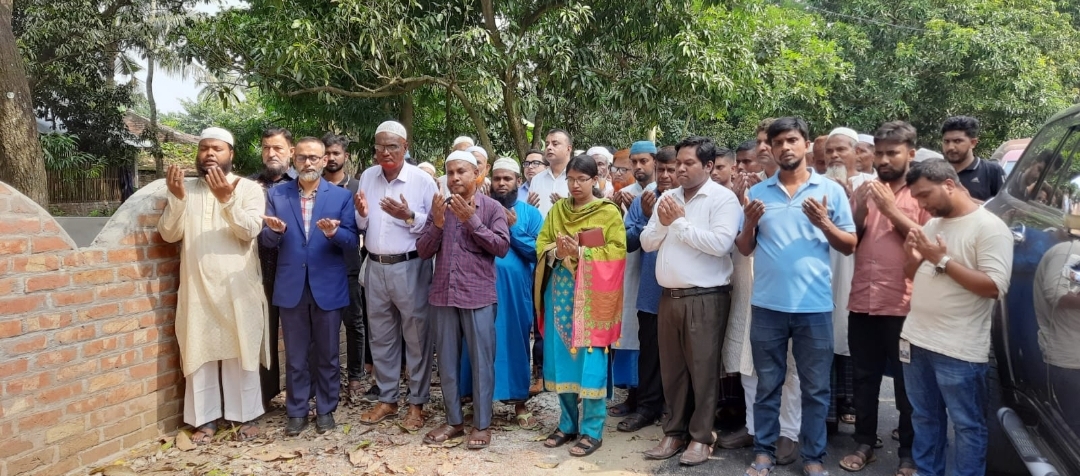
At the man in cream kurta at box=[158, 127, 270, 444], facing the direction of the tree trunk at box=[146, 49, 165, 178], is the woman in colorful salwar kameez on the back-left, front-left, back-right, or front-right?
back-right

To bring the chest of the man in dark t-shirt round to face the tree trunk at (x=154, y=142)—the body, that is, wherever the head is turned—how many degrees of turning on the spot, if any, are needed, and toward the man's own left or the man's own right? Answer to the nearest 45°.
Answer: approximately 45° to the man's own right

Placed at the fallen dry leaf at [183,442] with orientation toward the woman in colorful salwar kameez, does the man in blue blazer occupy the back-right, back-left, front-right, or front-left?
front-left

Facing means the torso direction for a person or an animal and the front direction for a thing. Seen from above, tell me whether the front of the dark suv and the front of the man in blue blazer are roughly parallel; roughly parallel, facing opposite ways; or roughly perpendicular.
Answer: roughly parallel, facing opposite ways

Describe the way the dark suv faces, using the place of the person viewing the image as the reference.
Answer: facing away from the viewer and to the left of the viewer

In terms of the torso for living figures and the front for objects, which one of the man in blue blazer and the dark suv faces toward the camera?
the man in blue blazer

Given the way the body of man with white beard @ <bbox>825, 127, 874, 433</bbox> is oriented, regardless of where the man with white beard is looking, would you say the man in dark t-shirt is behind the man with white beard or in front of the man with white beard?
behind

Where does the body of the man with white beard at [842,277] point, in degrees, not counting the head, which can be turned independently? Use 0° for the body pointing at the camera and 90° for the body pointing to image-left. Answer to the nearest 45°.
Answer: approximately 45°

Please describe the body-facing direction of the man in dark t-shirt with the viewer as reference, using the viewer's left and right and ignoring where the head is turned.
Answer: facing the viewer and to the left of the viewer

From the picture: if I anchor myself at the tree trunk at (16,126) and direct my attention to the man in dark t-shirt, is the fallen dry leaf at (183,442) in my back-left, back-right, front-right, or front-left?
front-right

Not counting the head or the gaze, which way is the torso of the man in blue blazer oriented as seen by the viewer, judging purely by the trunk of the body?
toward the camera

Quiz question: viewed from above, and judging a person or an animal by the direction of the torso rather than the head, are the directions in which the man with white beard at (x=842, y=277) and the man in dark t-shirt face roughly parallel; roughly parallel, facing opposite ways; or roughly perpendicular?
roughly parallel
